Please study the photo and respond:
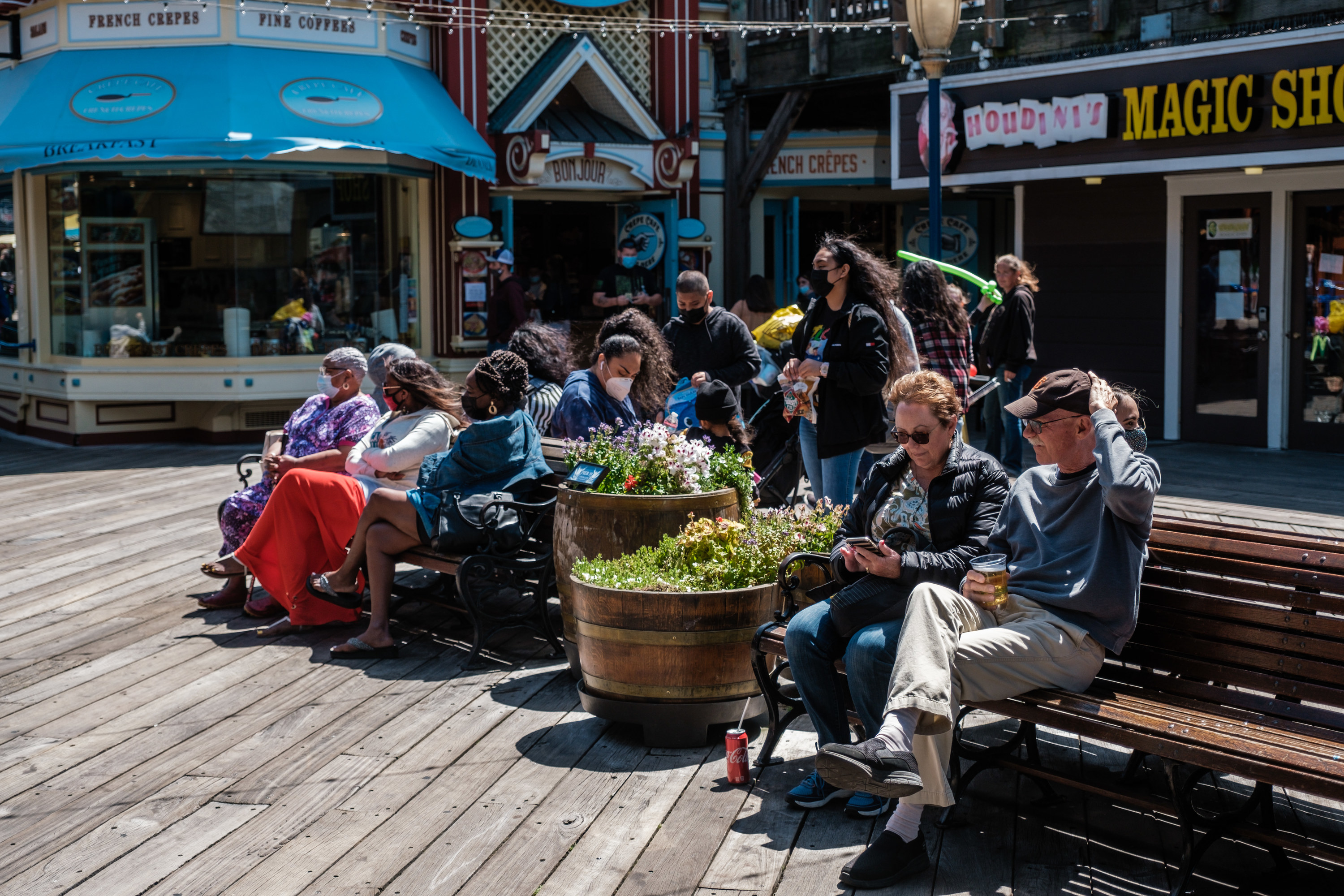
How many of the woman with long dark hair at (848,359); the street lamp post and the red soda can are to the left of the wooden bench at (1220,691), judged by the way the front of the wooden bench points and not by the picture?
0

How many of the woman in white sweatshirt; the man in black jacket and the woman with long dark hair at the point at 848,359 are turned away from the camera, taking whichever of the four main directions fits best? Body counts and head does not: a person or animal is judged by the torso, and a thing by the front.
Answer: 0

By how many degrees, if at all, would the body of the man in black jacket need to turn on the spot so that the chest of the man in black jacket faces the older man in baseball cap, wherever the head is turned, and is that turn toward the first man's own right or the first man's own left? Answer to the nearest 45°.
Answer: approximately 45° to the first man's own left

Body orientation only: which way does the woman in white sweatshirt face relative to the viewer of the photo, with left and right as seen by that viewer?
facing the viewer and to the left of the viewer

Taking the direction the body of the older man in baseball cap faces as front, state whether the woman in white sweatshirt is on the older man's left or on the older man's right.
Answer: on the older man's right

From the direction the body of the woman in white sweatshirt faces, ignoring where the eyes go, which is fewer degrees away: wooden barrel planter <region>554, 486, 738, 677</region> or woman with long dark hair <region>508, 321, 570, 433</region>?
the wooden barrel planter

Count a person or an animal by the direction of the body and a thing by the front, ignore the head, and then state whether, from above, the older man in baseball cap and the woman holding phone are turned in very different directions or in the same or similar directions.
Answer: same or similar directions

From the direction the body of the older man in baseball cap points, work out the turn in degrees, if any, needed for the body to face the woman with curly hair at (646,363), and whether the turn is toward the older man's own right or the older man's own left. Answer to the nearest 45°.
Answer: approximately 90° to the older man's own right

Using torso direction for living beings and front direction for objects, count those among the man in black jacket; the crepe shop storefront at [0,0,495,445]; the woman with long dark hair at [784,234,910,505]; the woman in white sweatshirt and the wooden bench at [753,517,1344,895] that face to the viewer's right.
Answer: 0

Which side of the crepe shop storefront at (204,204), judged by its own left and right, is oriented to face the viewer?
front

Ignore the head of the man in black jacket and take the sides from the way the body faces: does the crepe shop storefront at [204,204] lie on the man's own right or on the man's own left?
on the man's own right

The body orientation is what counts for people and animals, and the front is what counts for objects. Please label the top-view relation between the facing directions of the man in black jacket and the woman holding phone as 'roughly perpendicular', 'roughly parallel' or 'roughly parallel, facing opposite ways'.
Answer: roughly parallel

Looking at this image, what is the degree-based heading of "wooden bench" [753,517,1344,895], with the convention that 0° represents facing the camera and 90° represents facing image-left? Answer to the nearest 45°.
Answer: approximately 45°

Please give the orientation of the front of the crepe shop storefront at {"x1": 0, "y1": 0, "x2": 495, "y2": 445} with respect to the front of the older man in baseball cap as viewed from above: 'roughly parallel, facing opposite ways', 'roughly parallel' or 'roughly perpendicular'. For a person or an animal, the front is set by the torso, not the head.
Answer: roughly perpendicular
